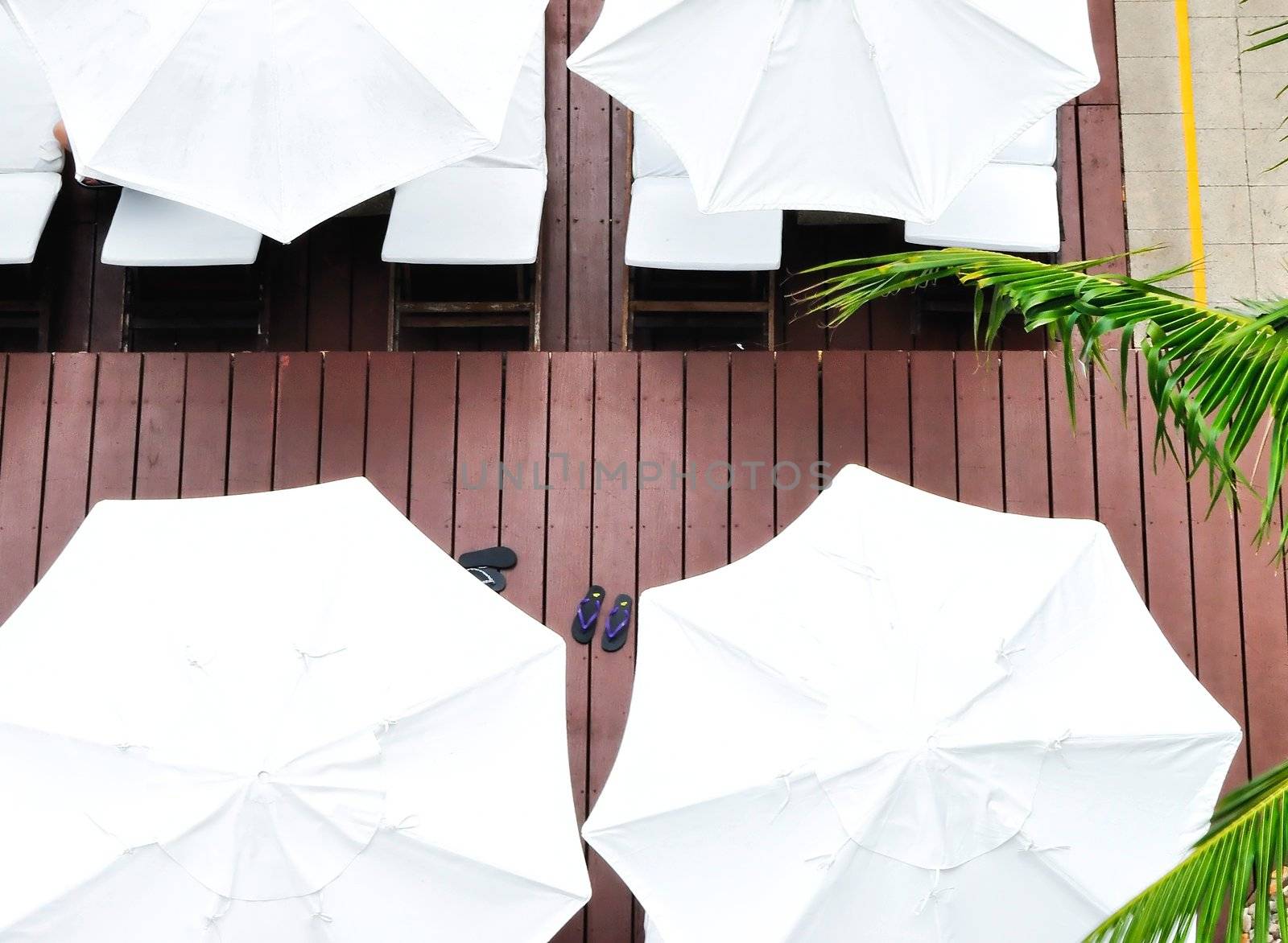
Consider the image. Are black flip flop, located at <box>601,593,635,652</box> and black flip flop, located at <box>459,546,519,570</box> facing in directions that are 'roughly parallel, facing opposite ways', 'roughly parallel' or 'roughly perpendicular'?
roughly perpendicular

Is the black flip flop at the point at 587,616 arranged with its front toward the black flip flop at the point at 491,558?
no

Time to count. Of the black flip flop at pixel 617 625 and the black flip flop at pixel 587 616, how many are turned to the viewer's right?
0

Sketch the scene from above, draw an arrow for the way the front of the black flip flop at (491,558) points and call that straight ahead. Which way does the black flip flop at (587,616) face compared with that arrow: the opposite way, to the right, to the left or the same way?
to the right

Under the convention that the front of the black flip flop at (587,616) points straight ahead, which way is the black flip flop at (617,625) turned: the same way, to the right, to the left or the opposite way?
the same way
